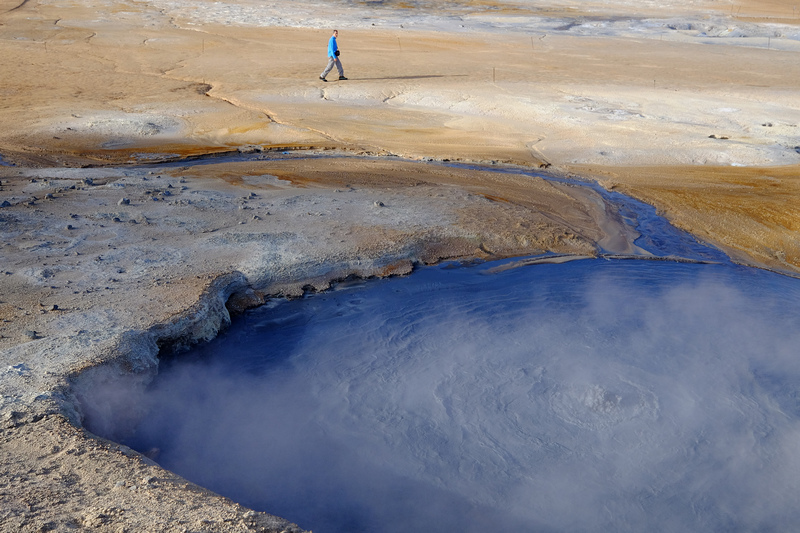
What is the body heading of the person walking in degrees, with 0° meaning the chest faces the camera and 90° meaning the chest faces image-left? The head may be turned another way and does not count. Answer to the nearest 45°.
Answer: approximately 270°

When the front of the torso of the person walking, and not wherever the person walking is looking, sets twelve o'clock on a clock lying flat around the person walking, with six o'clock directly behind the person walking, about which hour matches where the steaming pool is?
The steaming pool is roughly at 3 o'clock from the person walking.
